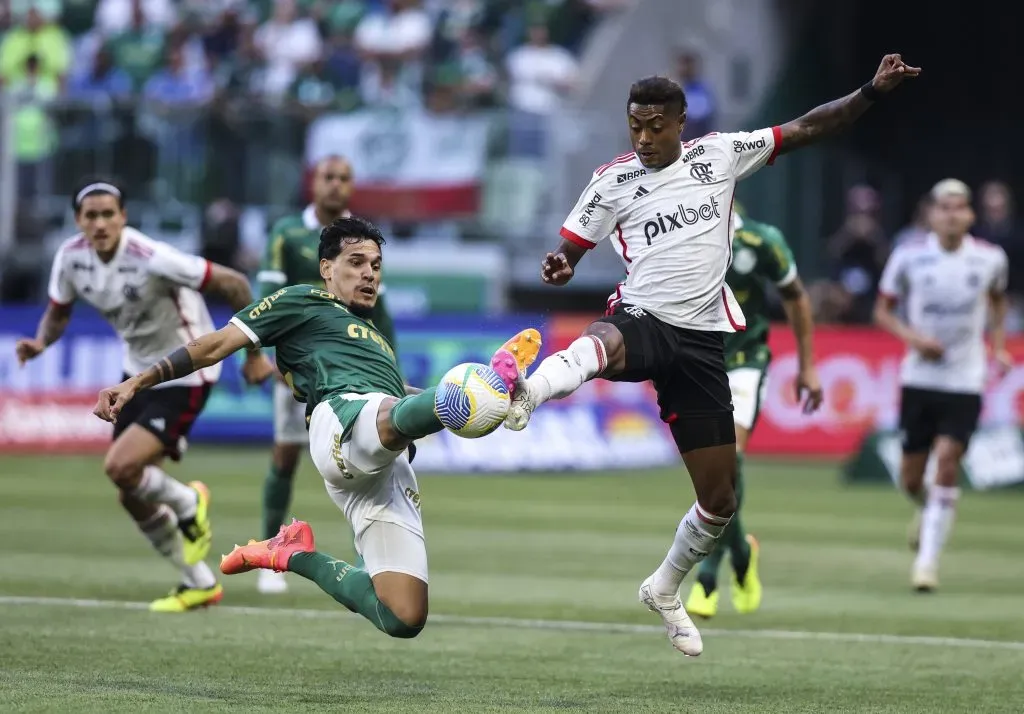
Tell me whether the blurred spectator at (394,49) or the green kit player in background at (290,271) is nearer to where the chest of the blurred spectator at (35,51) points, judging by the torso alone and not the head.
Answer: the green kit player in background

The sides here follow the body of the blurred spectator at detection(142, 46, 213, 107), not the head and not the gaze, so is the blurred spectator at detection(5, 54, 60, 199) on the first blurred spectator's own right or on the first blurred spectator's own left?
on the first blurred spectator's own right

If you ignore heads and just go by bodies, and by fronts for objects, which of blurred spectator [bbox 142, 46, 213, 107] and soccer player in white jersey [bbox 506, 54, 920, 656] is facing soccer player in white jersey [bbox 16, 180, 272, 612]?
the blurred spectator

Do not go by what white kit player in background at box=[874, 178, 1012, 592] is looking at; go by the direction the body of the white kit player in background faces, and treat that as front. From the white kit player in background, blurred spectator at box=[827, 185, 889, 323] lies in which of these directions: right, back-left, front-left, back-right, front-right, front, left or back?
back

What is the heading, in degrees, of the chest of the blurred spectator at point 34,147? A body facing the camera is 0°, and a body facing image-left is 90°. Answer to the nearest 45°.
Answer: approximately 0°

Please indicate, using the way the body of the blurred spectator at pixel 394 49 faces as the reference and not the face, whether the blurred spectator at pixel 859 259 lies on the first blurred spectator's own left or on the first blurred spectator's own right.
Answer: on the first blurred spectator's own left

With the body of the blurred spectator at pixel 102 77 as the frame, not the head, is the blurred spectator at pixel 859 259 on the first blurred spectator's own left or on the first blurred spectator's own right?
on the first blurred spectator's own left
